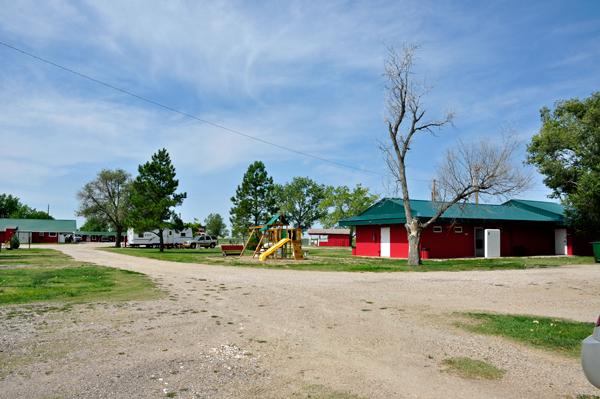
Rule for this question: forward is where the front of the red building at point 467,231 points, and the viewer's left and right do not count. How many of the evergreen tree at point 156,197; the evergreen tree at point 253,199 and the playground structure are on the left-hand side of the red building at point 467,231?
0

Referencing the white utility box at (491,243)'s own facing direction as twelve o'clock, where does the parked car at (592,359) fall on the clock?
The parked car is roughly at 12 o'clock from the white utility box.

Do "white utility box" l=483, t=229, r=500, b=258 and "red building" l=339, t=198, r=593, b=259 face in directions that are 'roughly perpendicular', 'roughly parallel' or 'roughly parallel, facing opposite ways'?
roughly parallel

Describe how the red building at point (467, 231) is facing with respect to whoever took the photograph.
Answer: facing the viewer

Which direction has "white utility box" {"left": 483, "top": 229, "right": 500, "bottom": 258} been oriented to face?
toward the camera

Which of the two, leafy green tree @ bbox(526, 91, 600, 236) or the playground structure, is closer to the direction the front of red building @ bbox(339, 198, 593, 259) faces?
the playground structure

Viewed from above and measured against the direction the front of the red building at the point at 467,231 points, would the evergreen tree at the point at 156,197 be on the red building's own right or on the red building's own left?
on the red building's own right

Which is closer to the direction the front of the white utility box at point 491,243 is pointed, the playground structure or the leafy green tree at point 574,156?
the playground structure

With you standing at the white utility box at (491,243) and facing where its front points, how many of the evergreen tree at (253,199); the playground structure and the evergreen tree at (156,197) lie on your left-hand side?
0

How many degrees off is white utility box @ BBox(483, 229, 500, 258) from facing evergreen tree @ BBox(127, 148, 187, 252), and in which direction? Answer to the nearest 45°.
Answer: approximately 90° to its right

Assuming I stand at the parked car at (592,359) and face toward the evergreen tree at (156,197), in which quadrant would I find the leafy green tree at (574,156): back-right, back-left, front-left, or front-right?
front-right

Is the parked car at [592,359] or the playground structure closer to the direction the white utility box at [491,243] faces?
the parked car

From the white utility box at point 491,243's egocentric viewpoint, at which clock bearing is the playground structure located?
The playground structure is roughly at 2 o'clock from the white utility box.
